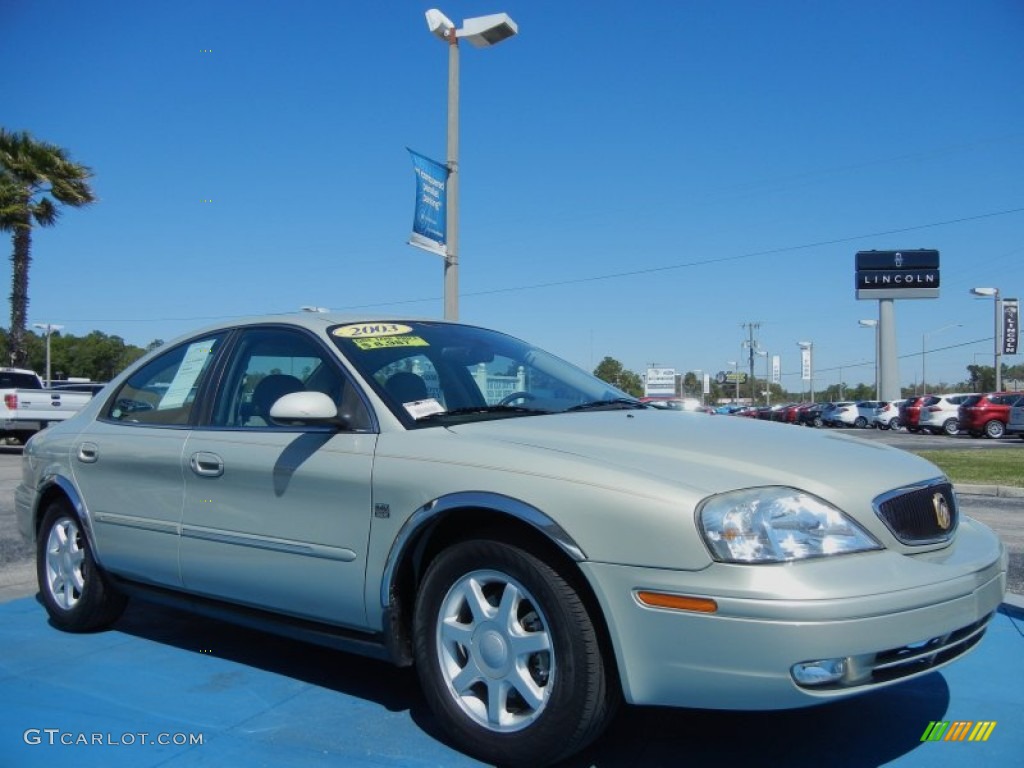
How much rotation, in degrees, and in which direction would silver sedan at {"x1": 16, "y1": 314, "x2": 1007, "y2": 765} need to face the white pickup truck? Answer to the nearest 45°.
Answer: approximately 180°

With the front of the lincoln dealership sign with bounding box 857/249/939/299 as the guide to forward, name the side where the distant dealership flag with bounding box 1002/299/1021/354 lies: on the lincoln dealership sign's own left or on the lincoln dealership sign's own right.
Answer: on the lincoln dealership sign's own left

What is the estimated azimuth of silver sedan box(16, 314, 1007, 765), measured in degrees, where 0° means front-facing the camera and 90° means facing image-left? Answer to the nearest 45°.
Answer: approximately 315°

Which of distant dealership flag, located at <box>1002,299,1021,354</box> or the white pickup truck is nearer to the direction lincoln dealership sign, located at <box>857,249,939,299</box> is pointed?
the white pickup truck

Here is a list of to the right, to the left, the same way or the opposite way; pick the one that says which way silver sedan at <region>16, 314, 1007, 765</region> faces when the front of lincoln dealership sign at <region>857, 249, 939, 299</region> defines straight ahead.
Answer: to the left

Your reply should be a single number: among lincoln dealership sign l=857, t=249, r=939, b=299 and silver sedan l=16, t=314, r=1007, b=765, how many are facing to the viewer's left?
0

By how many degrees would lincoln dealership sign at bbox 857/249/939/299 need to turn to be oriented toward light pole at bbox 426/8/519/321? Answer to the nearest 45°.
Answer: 0° — it already faces it

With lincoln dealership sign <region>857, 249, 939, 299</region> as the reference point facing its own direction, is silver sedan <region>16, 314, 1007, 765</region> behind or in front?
in front

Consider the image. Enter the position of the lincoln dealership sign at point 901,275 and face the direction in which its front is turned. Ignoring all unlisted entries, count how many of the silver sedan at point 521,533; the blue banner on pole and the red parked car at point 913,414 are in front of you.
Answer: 3

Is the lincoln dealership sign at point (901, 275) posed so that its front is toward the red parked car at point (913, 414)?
yes

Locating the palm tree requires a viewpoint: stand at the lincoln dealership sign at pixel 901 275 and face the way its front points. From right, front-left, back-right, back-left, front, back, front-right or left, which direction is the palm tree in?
front-right

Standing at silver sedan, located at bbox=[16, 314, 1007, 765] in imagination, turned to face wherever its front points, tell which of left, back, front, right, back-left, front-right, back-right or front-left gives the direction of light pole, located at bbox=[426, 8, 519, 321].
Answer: back-left

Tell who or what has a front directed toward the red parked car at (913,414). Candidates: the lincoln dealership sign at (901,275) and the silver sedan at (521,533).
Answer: the lincoln dealership sign
